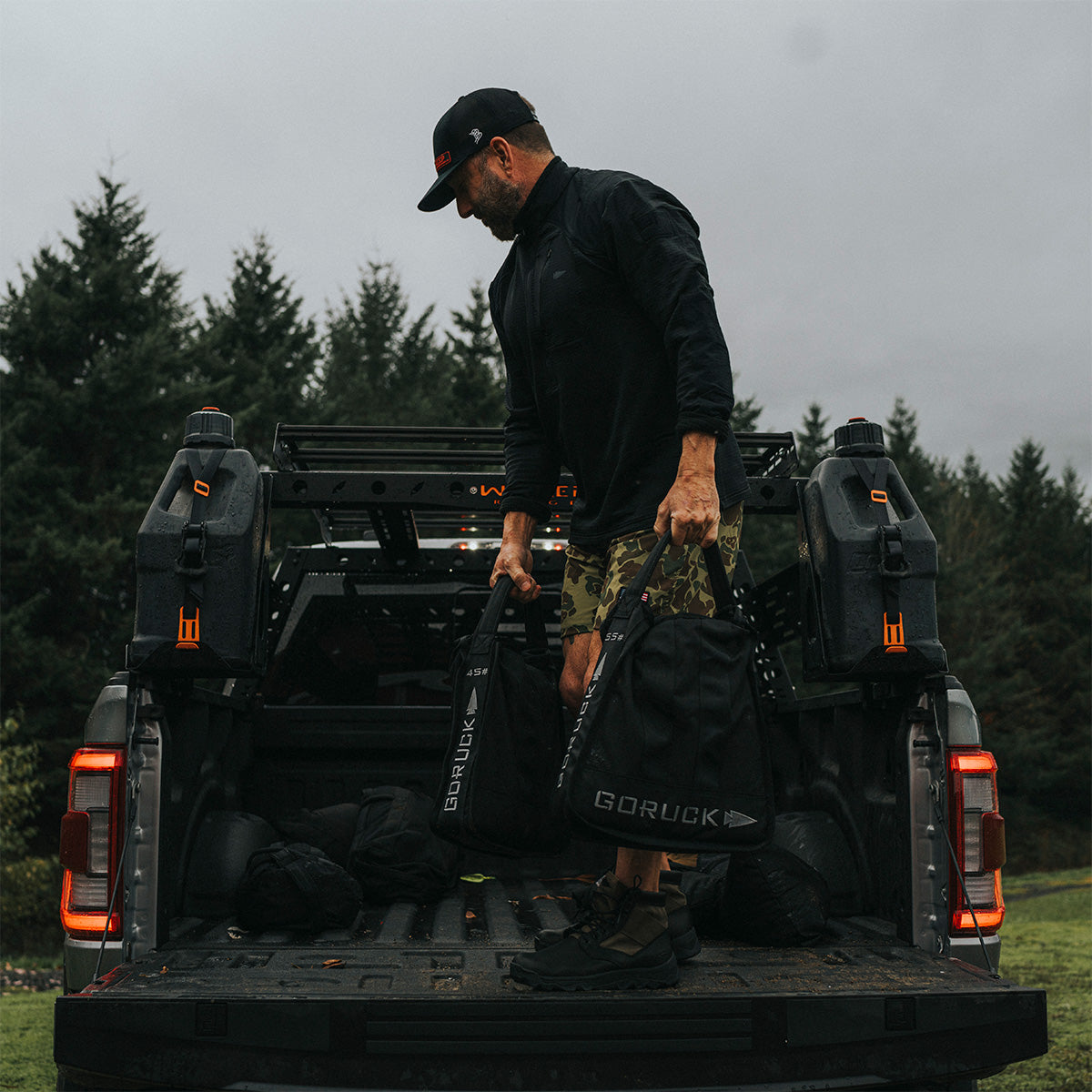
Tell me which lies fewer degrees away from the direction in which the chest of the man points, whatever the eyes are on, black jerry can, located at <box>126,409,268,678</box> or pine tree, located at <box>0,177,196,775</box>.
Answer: the black jerry can

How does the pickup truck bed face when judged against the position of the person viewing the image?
facing away from the viewer

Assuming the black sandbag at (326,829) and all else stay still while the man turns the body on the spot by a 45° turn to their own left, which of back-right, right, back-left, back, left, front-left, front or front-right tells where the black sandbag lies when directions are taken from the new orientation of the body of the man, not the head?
back-right

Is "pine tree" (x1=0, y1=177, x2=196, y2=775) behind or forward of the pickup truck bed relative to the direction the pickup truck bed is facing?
forward

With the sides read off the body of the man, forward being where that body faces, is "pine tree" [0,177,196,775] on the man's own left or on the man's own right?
on the man's own right

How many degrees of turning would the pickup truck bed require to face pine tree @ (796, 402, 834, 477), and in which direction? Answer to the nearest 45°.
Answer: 0° — it already faces it

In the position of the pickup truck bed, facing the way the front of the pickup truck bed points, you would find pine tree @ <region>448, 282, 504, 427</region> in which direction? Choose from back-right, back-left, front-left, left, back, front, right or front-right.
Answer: front

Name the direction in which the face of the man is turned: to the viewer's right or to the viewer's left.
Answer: to the viewer's left

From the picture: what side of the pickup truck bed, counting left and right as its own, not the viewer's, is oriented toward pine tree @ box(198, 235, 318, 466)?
front

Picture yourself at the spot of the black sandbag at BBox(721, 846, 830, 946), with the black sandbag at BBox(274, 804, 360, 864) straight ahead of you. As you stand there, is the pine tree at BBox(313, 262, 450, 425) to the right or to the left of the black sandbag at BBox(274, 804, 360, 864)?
right

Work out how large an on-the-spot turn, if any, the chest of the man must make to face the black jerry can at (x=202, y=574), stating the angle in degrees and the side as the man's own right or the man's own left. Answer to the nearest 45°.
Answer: approximately 45° to the man's own right

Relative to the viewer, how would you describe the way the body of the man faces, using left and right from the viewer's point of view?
facing the viewer and to the left of the viewer
